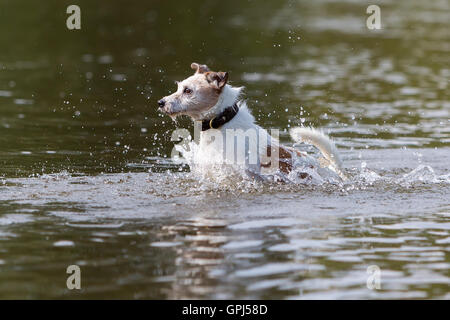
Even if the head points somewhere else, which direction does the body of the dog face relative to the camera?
to the viewer's left
